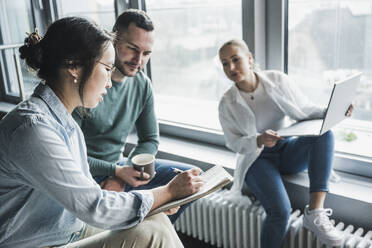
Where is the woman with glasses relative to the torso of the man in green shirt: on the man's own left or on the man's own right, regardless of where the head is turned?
on the man's own right

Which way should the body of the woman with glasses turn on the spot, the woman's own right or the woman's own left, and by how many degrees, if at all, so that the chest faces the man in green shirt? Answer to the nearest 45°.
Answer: approximately 90° to the woman's own left

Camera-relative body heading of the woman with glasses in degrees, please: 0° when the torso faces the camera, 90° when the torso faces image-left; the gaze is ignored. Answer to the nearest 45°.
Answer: approximately 270°

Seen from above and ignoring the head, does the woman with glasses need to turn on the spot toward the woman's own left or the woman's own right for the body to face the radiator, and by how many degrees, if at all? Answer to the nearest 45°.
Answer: approximately 45° to the woman's own left

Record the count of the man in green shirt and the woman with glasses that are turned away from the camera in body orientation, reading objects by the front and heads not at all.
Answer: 0
